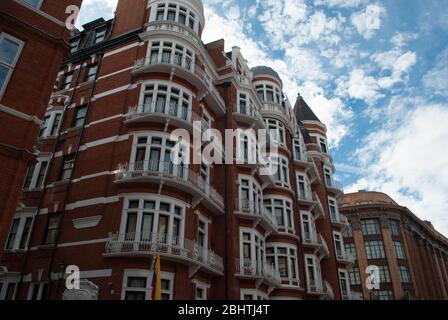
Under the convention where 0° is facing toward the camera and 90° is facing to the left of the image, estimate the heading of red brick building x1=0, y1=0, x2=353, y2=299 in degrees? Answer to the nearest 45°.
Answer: approximately 315°

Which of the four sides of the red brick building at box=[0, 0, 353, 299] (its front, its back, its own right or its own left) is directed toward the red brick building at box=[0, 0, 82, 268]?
right
